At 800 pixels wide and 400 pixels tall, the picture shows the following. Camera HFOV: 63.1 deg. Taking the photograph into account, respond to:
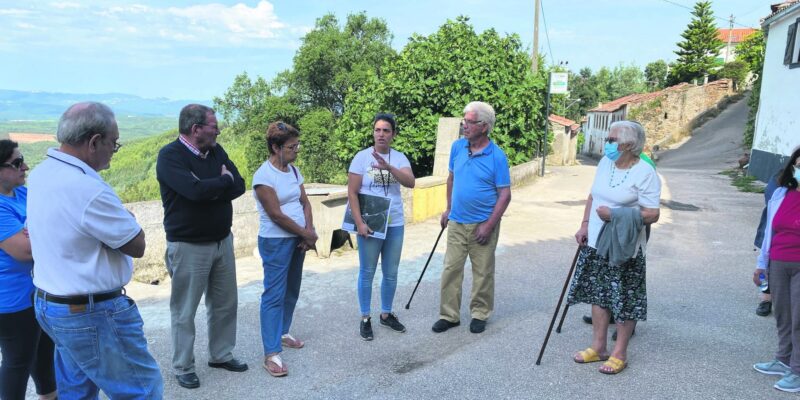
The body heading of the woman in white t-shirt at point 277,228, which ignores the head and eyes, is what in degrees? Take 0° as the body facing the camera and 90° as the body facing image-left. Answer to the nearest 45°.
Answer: approximately 315°

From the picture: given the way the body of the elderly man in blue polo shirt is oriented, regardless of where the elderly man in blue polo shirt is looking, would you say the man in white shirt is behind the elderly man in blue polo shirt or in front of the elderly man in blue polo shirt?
in front

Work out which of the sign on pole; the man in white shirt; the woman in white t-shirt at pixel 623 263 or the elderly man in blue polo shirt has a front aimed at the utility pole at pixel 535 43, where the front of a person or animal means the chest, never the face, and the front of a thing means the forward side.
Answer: the man in white shirt

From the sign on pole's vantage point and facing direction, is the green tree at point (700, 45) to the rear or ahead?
to the rear

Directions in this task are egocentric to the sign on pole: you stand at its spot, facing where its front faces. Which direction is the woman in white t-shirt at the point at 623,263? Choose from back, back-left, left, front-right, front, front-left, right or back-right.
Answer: front

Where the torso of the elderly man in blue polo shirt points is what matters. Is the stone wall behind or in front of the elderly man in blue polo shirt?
behind

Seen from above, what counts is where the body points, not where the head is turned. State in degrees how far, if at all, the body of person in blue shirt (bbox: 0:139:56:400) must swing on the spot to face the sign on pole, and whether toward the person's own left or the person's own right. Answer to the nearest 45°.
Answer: approximately 45° to the person's own left

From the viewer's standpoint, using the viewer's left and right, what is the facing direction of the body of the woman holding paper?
facing the viewer

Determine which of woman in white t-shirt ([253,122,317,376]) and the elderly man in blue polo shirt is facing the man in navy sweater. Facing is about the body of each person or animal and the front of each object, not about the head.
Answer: the elderly man in blue polo shirt

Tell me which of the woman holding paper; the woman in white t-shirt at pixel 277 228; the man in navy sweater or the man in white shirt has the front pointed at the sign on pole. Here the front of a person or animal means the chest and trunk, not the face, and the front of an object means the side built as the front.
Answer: the man in white shirt

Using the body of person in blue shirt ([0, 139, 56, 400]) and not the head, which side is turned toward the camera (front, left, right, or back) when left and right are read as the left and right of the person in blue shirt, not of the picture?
right

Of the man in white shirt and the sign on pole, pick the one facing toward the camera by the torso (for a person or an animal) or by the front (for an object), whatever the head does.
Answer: the sign on pole

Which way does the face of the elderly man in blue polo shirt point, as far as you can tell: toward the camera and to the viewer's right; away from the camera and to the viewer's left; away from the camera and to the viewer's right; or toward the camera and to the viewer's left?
toward the camera and to the viewer's left

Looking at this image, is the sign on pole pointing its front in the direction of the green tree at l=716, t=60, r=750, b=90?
no

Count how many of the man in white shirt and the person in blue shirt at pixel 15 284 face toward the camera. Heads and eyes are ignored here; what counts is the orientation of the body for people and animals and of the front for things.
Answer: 0

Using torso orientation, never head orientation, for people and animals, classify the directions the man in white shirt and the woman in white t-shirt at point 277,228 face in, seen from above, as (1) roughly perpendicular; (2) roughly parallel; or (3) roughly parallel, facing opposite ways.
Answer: roughly perpendicular

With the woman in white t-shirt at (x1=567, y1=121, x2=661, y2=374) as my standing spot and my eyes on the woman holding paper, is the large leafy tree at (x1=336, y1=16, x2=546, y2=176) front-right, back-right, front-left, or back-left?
front-right

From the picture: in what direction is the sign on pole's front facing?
toward the camera

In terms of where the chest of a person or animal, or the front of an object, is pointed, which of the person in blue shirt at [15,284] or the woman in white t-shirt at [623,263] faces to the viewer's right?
the person in blue shirt

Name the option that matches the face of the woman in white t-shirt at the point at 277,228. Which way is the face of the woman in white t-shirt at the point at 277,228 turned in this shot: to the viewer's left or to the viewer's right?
to the viewer's right

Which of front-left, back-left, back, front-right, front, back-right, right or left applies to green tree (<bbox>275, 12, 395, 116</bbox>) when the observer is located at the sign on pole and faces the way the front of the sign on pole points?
back-right
